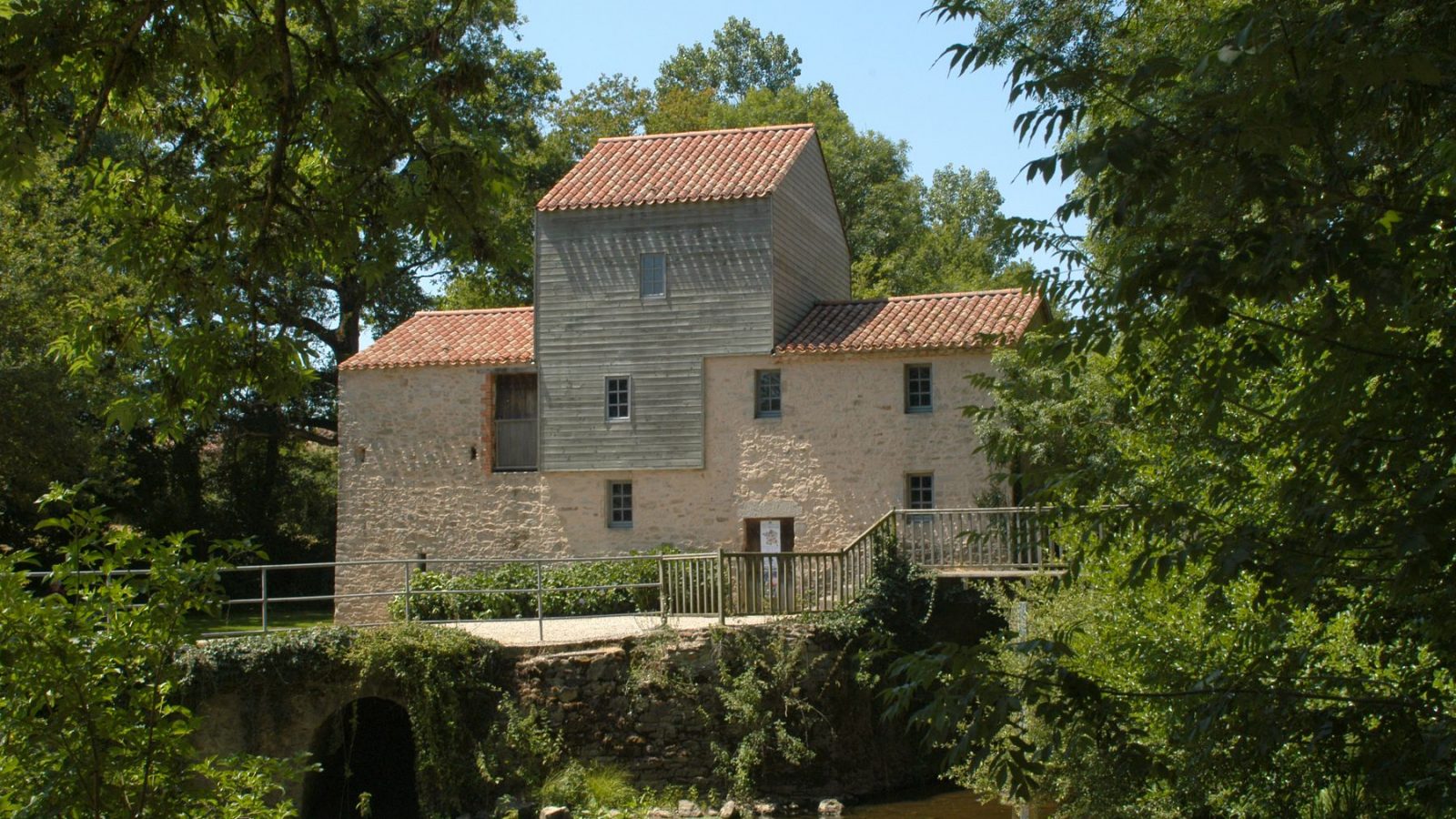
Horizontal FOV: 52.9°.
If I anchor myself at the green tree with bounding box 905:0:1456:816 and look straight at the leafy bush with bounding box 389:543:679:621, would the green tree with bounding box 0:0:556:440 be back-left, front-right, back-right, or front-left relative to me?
front-left

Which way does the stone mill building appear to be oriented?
toward the camera

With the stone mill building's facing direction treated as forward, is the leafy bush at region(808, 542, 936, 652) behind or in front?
in front

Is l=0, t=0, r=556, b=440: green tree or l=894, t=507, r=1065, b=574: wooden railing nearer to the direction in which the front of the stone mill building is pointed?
the green tree

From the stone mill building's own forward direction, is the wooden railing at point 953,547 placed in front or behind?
in front

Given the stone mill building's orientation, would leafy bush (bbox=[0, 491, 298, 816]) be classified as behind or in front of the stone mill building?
in front

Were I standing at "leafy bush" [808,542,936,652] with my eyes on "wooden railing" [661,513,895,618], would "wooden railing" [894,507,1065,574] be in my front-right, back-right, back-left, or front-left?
back-right

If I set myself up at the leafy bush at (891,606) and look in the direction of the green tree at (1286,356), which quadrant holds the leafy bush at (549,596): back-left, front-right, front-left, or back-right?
back-right
